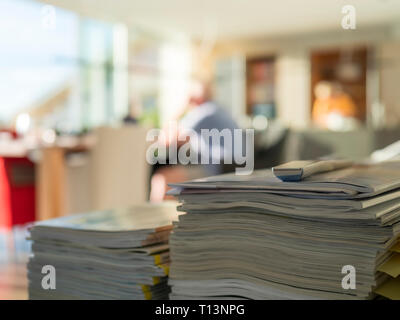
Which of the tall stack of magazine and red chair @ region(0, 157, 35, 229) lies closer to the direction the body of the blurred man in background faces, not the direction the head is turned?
the red chair

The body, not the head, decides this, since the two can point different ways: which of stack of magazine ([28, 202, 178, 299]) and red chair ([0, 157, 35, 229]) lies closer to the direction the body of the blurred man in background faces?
the red chair

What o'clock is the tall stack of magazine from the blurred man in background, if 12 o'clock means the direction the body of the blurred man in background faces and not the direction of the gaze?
The tall stack of magazine is roughly at 9 o'clock from the blurred man in background.

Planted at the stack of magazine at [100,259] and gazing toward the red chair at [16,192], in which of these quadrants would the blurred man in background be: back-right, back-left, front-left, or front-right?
front-right

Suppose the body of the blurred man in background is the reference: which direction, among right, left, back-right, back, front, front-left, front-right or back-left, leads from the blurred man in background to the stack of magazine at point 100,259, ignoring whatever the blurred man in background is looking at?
left

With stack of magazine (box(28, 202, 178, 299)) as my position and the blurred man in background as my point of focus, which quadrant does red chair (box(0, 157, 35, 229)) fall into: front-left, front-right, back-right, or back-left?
front-left

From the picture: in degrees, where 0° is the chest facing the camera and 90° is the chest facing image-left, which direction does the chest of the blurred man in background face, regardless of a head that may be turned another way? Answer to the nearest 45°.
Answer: approximately 90°
